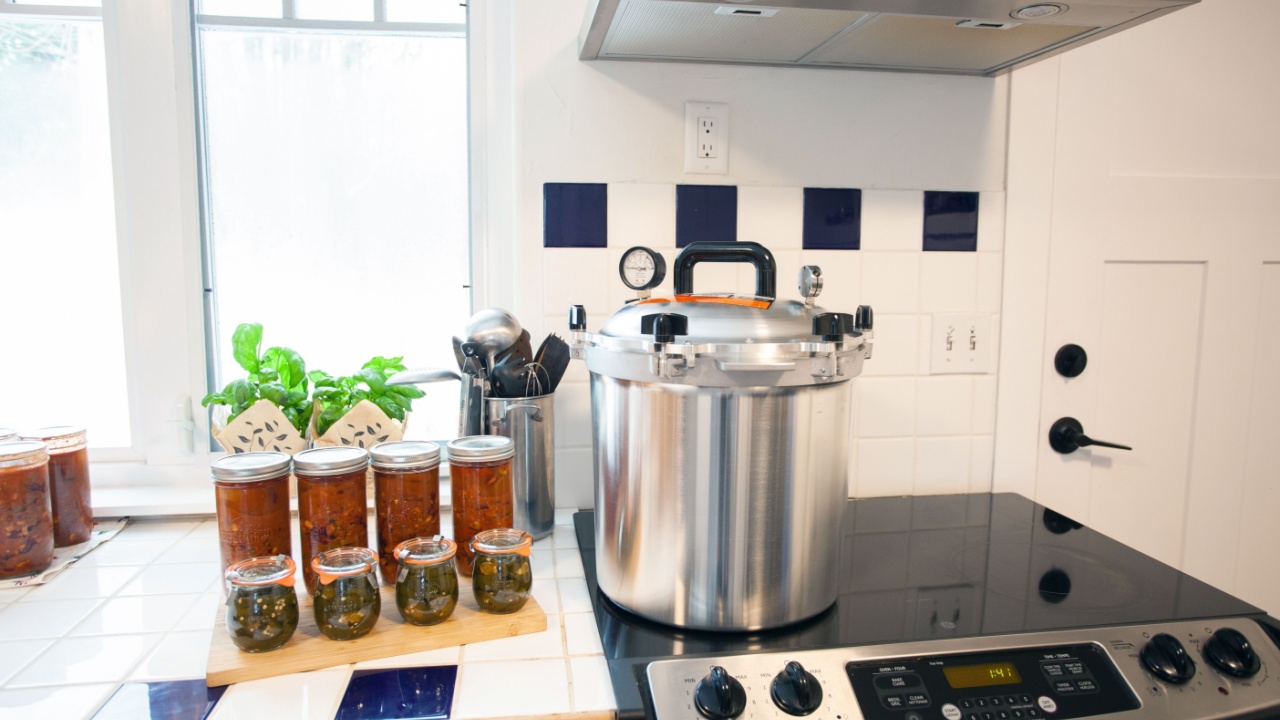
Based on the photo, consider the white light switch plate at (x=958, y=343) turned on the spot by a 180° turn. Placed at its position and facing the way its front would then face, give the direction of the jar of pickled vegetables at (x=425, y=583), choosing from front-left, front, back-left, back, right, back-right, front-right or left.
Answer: back-left

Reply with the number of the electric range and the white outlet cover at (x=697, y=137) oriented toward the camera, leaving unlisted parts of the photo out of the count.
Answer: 2

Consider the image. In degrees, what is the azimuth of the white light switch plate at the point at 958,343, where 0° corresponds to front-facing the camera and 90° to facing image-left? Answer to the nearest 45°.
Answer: approximately 0°

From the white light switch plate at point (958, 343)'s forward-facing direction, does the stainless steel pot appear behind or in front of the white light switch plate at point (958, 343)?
in front

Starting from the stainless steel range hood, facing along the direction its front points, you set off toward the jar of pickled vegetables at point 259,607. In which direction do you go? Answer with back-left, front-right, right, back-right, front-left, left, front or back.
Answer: front-right

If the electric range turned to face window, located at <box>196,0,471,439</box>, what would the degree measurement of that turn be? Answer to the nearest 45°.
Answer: approximately 90° to its right

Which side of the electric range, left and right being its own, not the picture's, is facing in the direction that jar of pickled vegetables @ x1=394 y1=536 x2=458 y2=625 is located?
right

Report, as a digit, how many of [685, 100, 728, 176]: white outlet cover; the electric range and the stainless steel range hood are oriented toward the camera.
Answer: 3
